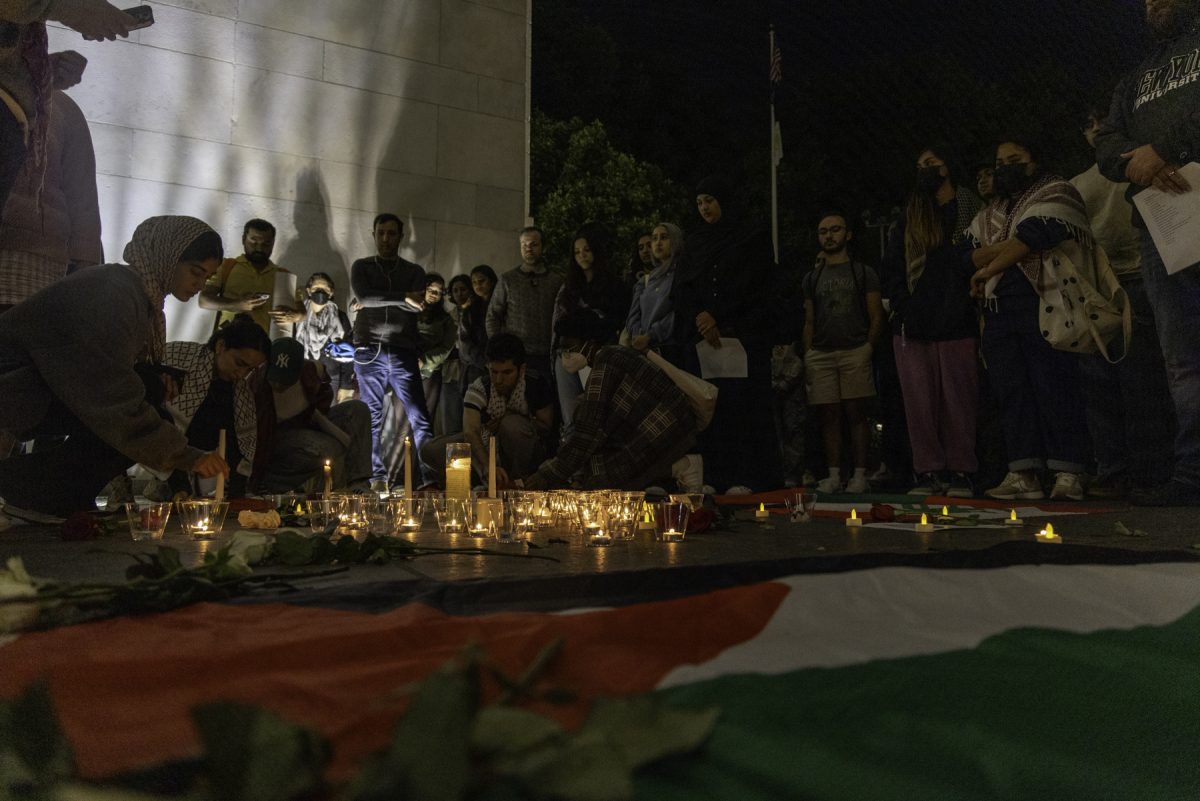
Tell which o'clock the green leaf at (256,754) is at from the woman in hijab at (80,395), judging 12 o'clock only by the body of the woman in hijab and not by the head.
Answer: The green leaf is roughly at 3 o'clock from the woman in hijab.

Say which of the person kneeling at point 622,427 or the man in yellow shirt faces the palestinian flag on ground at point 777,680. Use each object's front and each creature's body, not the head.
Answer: the man in yellow shirt

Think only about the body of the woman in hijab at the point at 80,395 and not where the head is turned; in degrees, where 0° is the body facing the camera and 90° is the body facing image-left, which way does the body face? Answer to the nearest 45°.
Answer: approximately 270°

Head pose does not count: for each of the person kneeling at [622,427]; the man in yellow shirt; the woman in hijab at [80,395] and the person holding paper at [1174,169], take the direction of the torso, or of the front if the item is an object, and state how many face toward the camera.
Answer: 2

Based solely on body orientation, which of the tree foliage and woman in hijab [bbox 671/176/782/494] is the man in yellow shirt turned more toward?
the woman in hijab

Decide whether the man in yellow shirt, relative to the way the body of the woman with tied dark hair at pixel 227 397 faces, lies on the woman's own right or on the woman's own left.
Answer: on the woman's own left

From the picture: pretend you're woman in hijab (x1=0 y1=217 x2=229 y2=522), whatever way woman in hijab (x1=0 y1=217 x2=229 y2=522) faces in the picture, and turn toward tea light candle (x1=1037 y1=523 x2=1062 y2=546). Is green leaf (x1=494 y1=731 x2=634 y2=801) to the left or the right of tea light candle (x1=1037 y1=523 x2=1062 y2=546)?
right

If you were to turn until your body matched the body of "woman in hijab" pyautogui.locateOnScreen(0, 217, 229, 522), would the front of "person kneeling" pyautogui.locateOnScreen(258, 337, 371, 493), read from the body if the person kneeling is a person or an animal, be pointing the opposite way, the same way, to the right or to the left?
to the right

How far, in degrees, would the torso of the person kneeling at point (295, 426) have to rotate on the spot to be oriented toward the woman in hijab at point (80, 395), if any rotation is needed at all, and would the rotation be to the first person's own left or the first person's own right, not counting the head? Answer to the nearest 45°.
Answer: approximately 45° to the first person's own right

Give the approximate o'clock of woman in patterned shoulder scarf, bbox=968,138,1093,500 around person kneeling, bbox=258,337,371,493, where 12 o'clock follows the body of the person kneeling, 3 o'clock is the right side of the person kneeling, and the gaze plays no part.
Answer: The woman in patterned shoulder scarf is roughly at 10 o'clock from the person kneeling.
